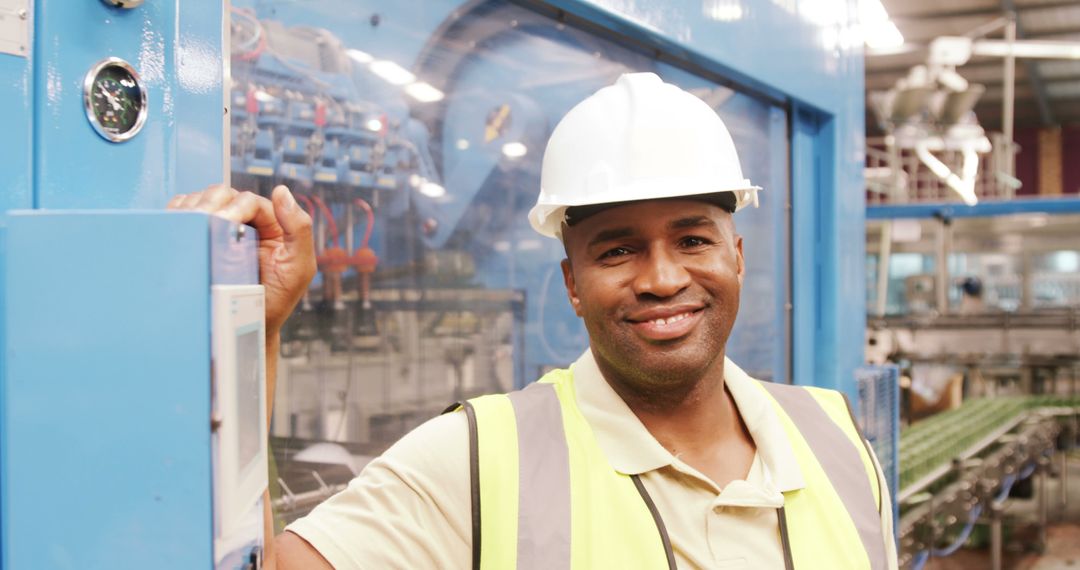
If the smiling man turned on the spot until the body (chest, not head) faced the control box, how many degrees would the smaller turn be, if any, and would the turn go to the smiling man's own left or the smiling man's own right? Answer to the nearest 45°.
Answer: approximately 90° to the smiling man's own right

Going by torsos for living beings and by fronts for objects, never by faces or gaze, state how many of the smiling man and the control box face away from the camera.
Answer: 0

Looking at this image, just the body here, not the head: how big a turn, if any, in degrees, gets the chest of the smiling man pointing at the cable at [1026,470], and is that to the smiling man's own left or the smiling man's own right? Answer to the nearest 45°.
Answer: approximately 90° to the smiling man's own left

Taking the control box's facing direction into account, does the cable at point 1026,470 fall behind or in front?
in front

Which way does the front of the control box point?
to the viewer's right

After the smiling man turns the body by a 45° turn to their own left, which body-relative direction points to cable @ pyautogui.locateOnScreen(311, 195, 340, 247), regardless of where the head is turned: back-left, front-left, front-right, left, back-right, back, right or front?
back-left

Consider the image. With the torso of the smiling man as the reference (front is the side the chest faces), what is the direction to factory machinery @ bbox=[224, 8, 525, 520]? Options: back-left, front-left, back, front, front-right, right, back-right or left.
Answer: back

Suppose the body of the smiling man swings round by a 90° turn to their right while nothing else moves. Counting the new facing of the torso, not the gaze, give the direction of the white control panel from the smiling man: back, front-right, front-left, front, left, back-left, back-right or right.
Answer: front

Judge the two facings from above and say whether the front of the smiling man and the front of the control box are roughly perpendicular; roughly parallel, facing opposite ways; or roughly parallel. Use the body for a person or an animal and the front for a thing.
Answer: roughly perpendicular

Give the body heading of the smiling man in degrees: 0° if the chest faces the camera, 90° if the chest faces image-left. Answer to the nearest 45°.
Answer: approximately 315°
